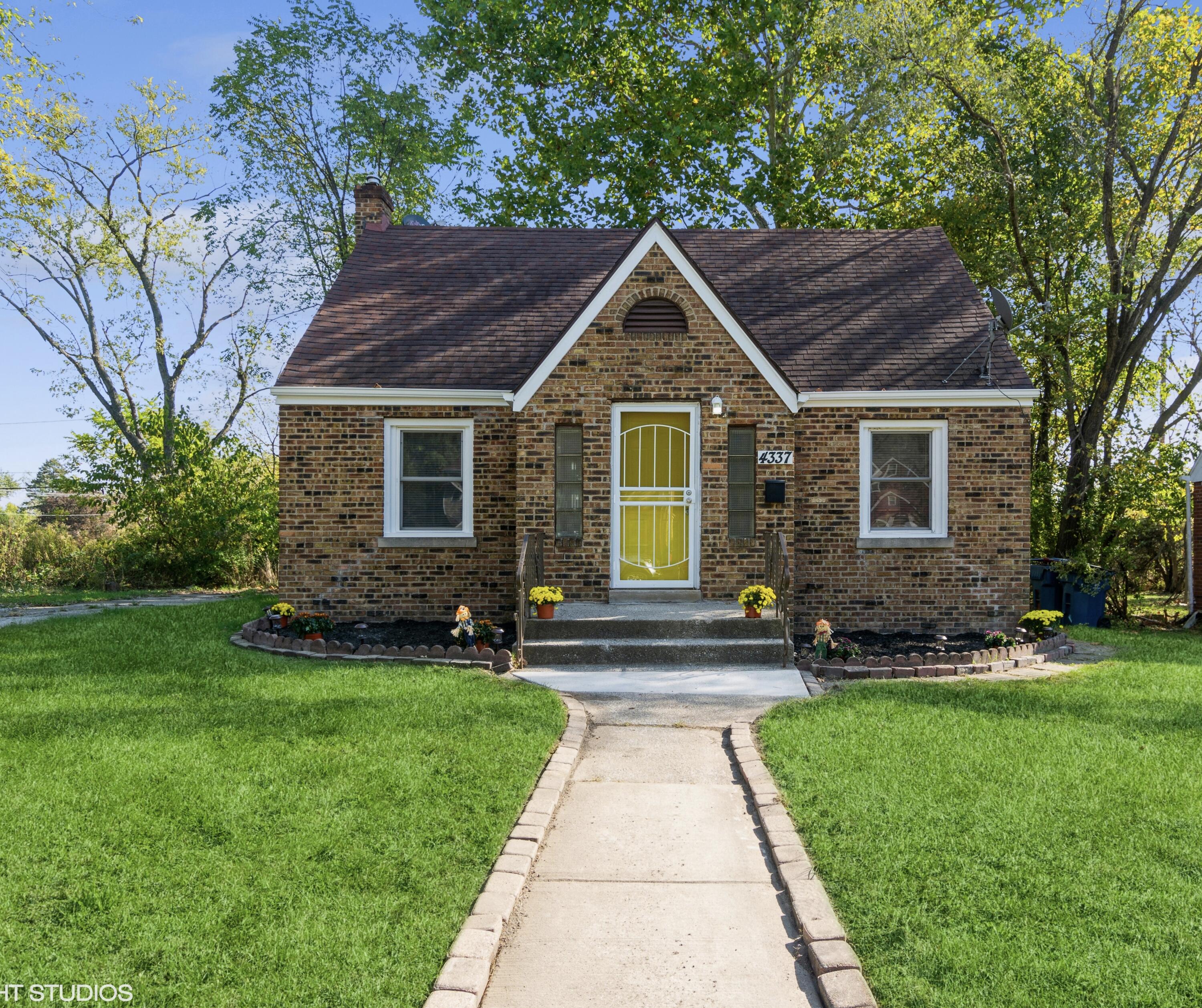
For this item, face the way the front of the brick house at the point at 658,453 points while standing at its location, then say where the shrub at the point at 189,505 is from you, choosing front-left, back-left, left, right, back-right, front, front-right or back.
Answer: back-right

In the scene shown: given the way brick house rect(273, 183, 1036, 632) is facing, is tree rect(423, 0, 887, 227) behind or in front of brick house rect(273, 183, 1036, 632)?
behind

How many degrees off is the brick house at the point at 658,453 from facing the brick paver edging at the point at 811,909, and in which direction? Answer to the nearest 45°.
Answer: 0° — it already faces it

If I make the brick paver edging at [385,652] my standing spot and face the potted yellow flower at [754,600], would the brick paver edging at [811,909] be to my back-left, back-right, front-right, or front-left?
front-right

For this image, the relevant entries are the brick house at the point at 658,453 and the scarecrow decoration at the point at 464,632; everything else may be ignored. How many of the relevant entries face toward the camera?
2

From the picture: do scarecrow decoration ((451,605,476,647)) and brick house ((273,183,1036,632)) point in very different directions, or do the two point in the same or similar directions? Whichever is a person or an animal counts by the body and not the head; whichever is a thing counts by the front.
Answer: same or similar directions

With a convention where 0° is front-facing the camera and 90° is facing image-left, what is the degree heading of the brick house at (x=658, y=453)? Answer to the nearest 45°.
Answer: approximately 0°

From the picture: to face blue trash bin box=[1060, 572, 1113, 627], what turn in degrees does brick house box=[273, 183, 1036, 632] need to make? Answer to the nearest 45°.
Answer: approximately 90° to its left

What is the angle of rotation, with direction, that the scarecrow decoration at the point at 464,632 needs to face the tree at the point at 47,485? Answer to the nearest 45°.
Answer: approximately 135° to its right

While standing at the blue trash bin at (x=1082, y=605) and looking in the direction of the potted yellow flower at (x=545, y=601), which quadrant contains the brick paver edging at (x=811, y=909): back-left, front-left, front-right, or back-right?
front-left

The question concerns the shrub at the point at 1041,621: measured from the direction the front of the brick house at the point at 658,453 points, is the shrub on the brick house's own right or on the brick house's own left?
on the brick house's own left

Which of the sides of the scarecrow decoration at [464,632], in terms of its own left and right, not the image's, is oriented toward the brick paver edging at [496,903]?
front

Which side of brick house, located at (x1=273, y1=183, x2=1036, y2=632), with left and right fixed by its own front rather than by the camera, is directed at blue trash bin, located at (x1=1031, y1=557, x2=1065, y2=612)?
left

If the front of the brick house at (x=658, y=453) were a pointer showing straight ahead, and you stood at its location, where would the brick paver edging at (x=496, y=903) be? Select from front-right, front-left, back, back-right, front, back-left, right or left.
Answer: front

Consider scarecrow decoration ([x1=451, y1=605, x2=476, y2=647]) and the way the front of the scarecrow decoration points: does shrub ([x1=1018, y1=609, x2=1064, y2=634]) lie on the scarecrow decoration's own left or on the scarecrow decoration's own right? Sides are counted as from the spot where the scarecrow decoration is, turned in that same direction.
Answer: on the scarecrow decoration's own left

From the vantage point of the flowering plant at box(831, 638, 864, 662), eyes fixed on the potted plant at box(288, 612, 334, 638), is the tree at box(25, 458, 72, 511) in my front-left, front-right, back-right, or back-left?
front-right

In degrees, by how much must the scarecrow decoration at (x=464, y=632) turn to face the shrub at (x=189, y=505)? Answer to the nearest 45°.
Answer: approximately 135° to its right

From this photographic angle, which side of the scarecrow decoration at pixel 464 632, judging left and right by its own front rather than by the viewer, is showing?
front

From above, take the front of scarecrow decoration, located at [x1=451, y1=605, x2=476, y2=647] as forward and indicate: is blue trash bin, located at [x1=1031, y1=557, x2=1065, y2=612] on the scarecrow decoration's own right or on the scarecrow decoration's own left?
on the scarecrow decoration's own left

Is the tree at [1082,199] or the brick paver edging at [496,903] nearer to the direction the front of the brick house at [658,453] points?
the brick paver edging
